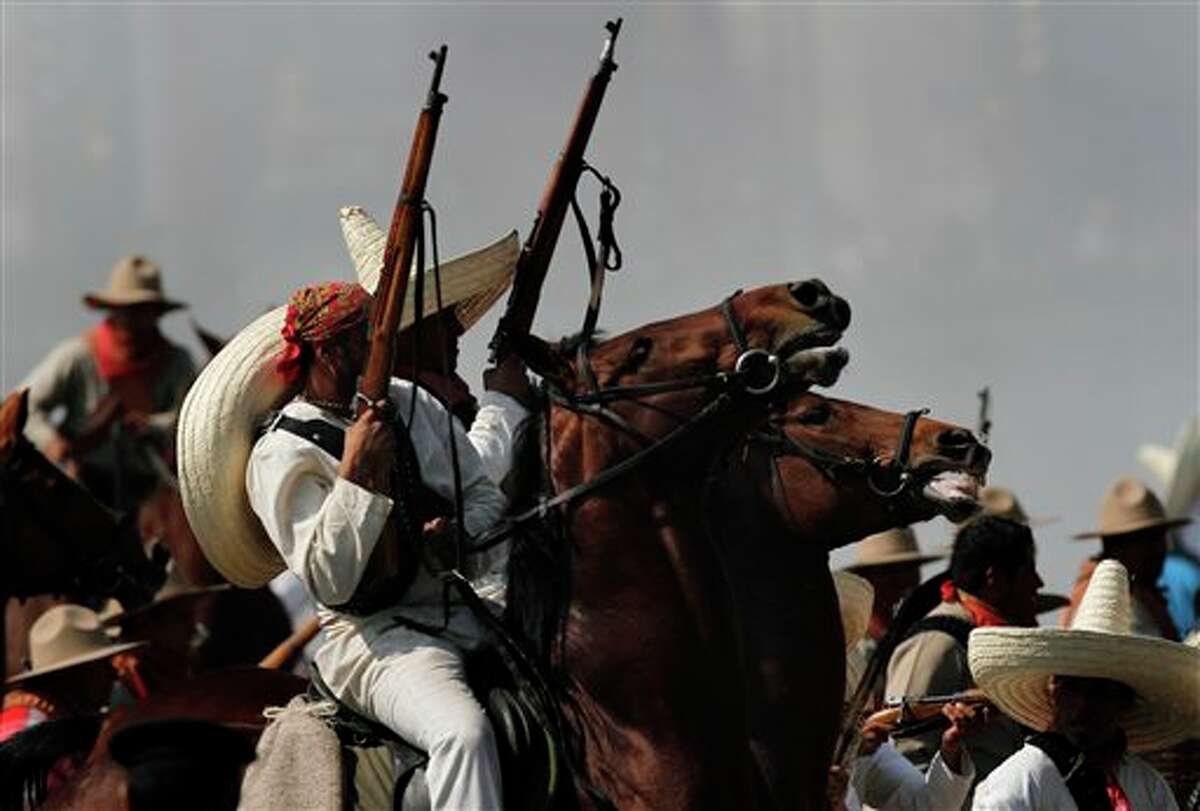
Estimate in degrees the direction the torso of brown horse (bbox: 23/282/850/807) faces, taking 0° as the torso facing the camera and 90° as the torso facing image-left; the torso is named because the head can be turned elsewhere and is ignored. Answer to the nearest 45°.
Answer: approximately 270°

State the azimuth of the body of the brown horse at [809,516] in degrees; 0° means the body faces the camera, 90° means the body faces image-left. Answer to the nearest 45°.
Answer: approximately 270°

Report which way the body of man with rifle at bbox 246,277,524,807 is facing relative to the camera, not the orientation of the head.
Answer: to the viewer's right

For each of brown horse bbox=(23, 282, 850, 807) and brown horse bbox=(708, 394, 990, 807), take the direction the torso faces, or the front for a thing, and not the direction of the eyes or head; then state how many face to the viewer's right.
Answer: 2

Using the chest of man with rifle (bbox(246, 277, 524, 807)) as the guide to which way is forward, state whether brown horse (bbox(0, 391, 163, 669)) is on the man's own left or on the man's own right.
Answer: on the man's own left

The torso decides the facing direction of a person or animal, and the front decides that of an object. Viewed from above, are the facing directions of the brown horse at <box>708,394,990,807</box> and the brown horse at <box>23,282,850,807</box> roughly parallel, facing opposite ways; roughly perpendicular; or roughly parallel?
roughly parallel

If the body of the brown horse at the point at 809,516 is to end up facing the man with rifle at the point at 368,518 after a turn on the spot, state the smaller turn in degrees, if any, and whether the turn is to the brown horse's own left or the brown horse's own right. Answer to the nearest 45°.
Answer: approximately 135° to the brown horse's own right

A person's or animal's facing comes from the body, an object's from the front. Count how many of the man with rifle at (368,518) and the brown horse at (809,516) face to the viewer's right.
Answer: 2

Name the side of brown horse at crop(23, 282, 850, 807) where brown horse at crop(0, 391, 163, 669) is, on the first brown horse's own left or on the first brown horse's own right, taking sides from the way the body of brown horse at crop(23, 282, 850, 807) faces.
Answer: on the first brown horse's own left

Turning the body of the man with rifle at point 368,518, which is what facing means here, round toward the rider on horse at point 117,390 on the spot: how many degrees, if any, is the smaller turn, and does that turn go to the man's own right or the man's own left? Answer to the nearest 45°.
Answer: approximately 90° to the man's own left
